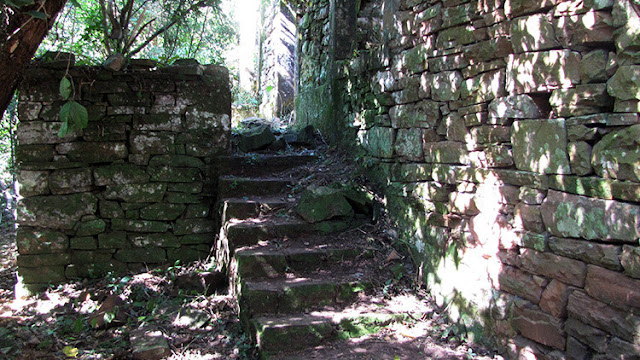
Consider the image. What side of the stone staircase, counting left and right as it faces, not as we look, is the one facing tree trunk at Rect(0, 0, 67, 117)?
right

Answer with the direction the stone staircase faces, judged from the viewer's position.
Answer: facing the viewer

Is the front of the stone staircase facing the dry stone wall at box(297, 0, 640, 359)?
no
